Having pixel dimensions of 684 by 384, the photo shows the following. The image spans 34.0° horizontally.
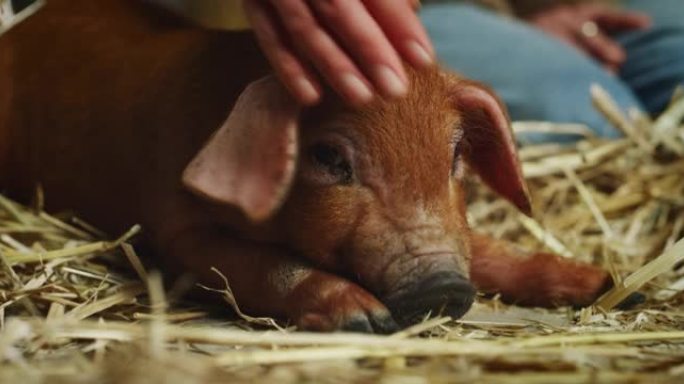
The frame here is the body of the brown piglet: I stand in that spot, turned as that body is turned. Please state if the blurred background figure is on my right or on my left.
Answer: on my left

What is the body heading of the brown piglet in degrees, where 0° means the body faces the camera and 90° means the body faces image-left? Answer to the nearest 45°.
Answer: approximately 315°
